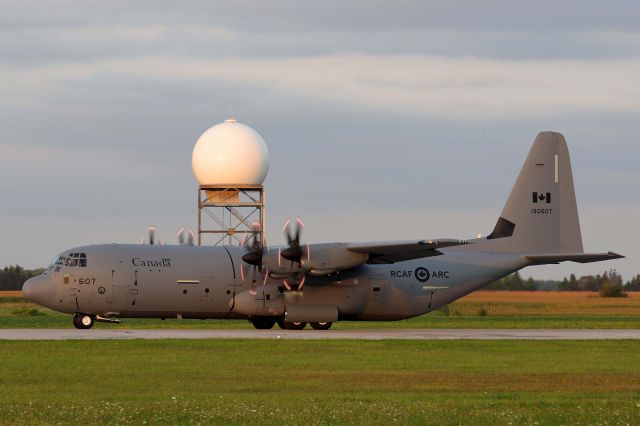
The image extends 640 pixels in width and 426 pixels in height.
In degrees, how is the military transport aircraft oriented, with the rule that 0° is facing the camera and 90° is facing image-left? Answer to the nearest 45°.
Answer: approximately 90°
